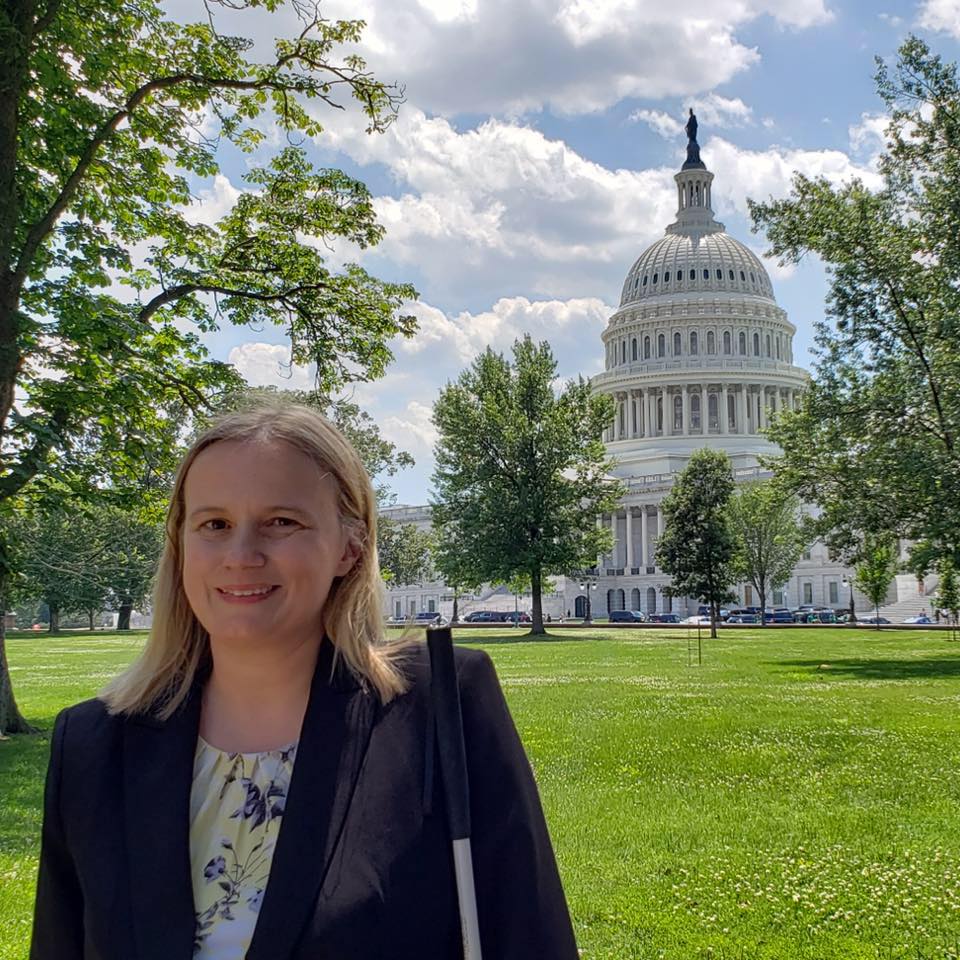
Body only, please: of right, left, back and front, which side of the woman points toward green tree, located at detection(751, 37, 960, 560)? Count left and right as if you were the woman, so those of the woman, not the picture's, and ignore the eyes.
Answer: back

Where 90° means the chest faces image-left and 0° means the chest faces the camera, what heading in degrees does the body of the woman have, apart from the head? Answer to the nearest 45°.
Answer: approximately 45°
